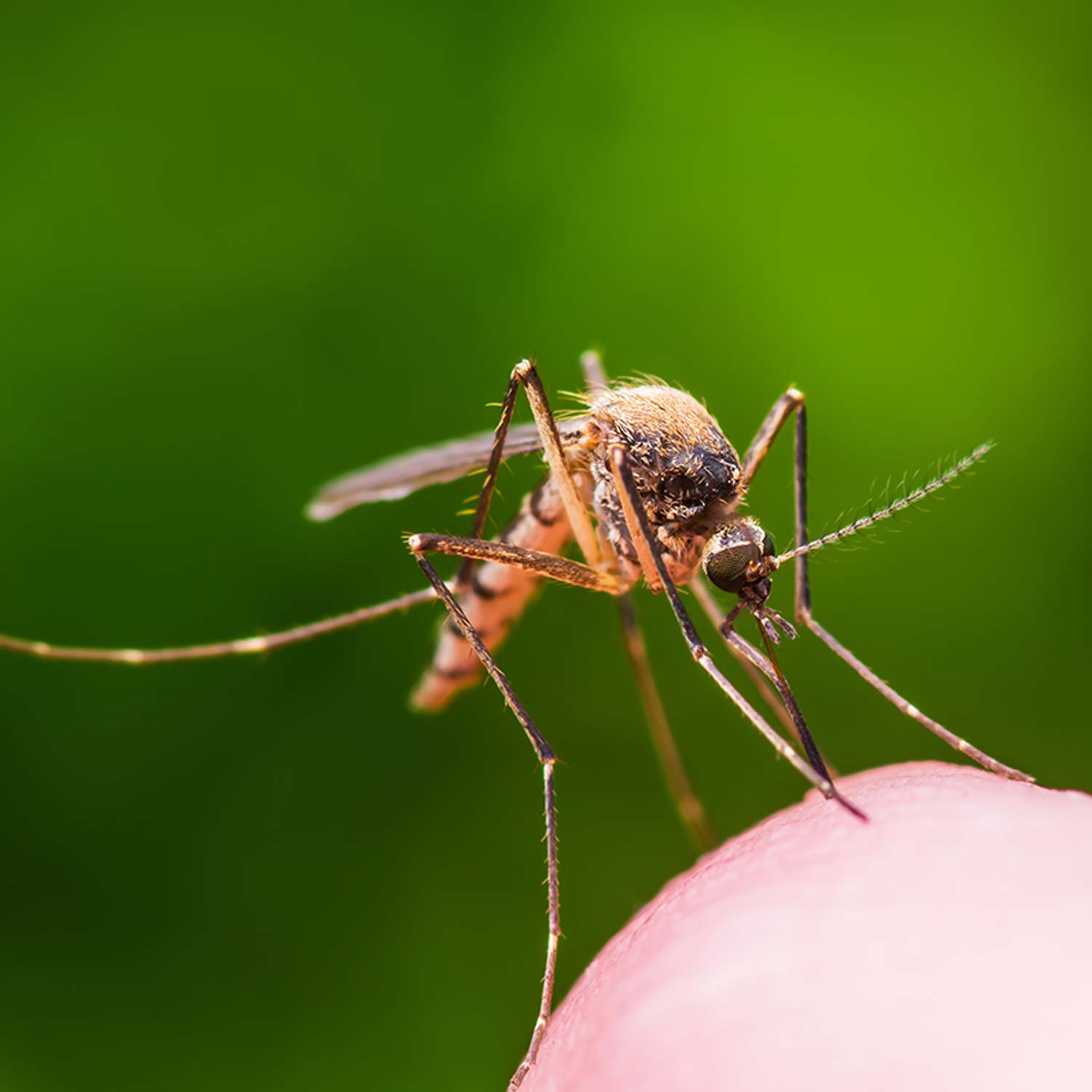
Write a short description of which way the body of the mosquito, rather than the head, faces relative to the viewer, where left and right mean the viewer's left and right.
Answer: facing the viewer and to the right of the viewer
